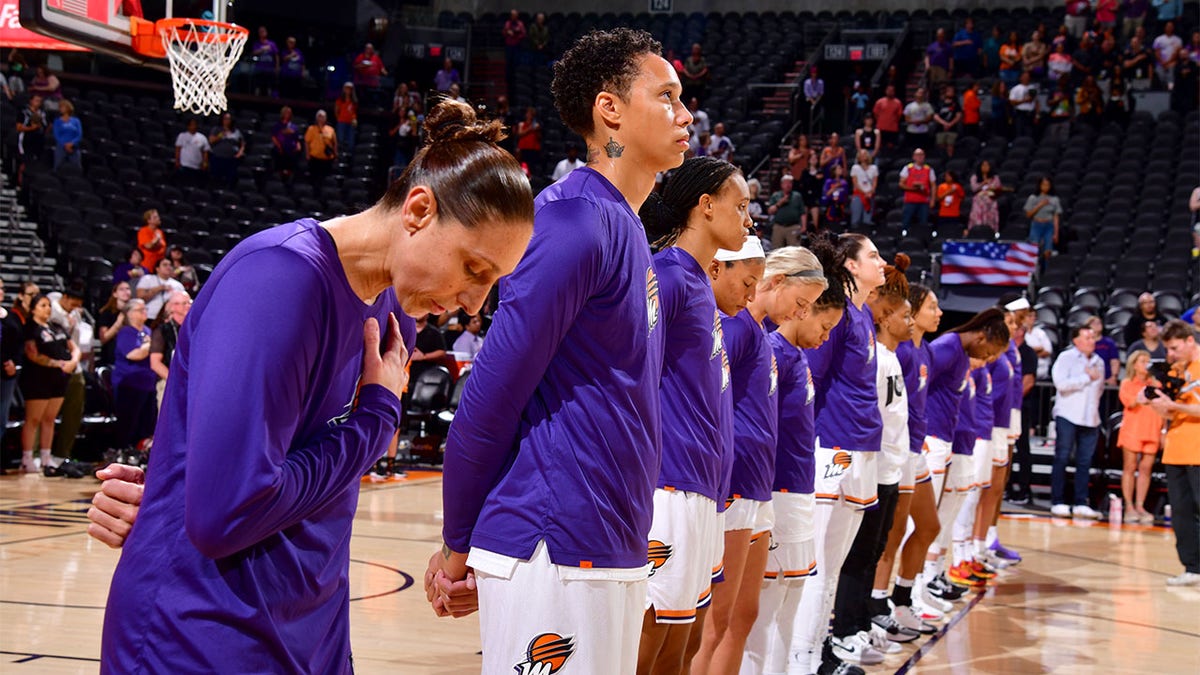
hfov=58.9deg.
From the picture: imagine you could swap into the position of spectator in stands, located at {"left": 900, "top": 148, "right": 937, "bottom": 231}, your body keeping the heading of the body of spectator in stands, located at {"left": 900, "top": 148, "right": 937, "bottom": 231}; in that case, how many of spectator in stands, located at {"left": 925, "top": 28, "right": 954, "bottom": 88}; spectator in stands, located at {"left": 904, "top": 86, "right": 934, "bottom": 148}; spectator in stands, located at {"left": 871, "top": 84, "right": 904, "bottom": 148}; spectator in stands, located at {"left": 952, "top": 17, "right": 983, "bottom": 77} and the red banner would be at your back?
4

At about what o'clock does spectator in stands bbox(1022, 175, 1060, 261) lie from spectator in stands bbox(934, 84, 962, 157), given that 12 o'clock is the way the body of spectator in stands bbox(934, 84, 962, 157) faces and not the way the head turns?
spectator in stands bbox(1022, 175, 1060, 261) is roughly at 11 o'clock from spectator in stands bbox(934, 84, 962, 157).

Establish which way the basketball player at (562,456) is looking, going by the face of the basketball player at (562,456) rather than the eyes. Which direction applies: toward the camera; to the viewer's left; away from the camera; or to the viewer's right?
to the viewer's right

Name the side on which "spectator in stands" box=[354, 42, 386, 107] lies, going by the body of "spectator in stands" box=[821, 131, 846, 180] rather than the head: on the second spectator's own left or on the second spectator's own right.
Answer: on the second spectator's own right

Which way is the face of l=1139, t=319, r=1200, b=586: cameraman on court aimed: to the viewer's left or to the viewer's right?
to the viewer's left

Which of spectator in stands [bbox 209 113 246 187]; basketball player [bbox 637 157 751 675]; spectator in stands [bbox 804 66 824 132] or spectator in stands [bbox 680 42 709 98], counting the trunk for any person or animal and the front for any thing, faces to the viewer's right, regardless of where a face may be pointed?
the basketball player

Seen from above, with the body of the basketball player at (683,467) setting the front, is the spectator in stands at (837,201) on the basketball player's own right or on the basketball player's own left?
on the basketball player's own left

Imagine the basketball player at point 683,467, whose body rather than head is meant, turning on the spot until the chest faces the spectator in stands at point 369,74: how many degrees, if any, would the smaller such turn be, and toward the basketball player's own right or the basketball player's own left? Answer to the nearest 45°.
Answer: approximately 90° to the basketball player's own left

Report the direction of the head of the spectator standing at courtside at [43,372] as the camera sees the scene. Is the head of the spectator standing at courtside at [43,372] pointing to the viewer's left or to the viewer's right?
to the viewer's right

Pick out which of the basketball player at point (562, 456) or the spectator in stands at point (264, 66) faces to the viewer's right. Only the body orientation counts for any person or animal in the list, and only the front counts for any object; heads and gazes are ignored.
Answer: the basketball player

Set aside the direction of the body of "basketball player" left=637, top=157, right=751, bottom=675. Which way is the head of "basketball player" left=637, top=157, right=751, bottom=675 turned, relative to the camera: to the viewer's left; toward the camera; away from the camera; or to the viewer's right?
to the viewer's right
